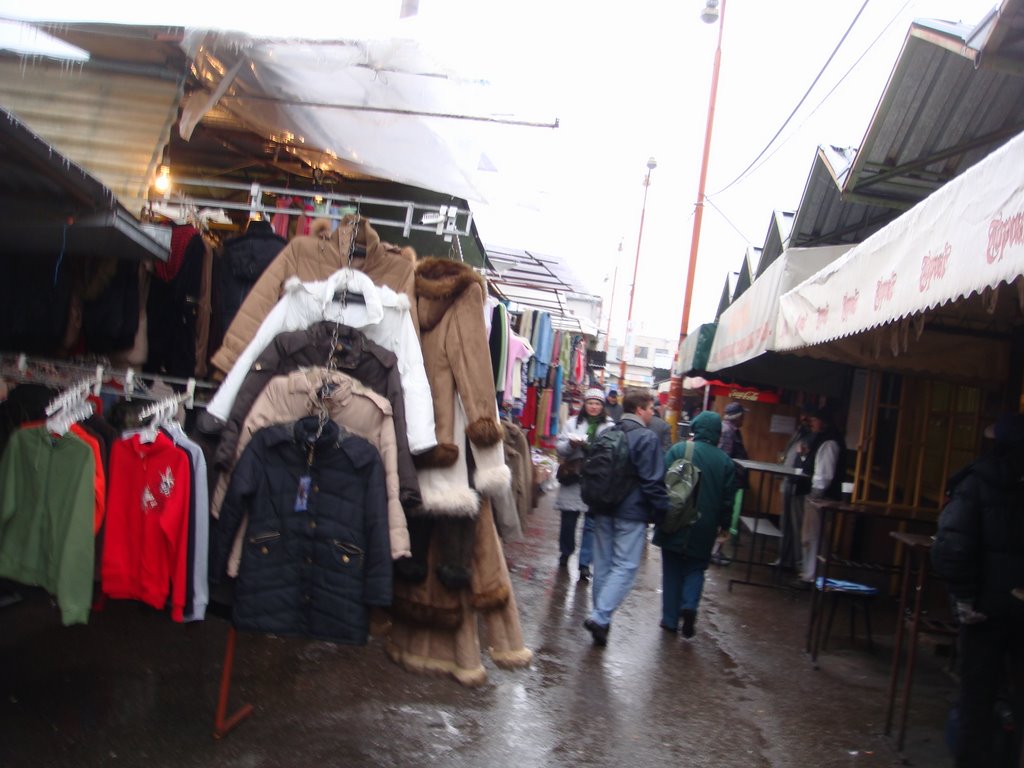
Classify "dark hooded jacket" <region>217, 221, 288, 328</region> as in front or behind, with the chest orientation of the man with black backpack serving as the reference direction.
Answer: behind

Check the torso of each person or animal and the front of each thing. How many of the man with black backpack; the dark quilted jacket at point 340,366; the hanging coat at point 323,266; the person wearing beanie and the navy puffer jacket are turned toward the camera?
4

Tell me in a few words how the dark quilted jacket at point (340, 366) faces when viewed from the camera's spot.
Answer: facing the viewer

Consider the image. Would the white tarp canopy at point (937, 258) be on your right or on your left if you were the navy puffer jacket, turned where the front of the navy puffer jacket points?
on your left

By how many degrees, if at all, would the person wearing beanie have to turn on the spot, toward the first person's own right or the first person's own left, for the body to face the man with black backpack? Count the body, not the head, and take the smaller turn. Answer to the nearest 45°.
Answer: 0° — they already face them

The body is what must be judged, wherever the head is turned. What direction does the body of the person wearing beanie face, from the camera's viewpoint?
toward the camera

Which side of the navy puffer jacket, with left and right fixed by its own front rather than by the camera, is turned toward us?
front

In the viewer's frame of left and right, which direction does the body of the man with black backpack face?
facing away from the viewer and to the right of the viewer
